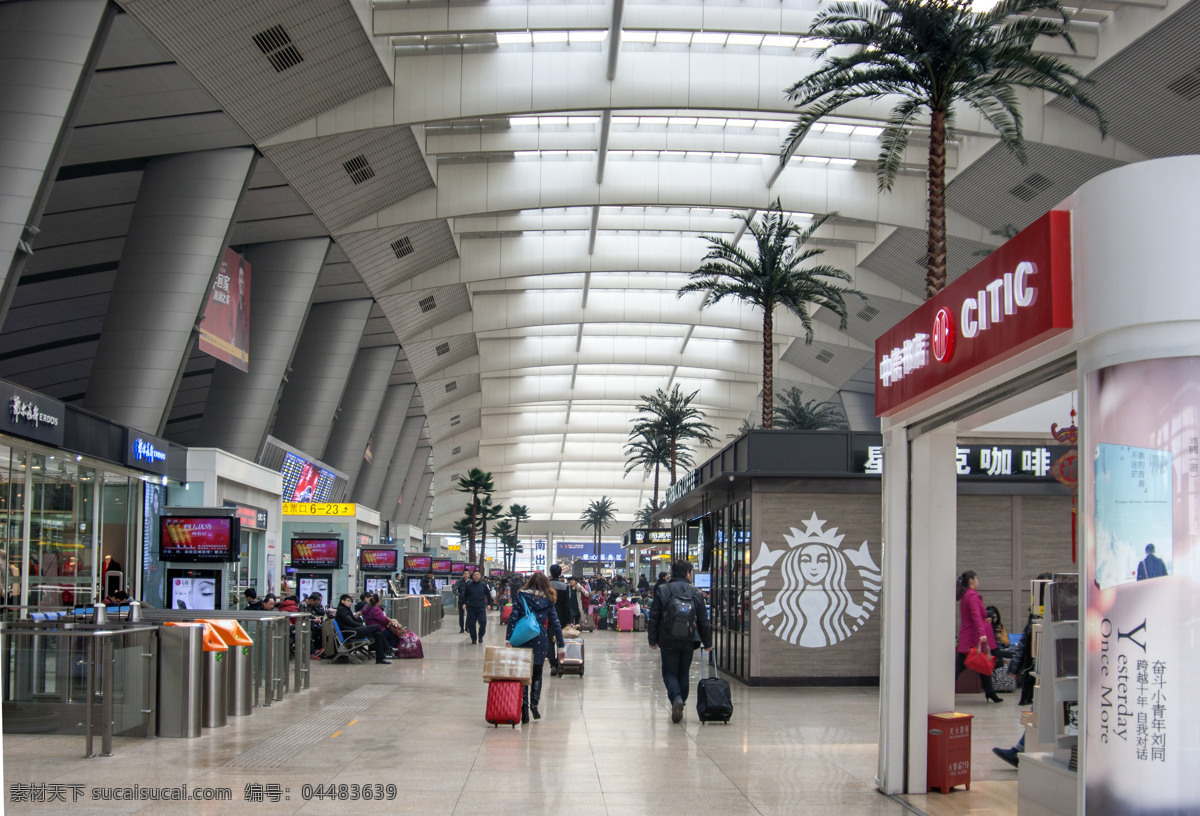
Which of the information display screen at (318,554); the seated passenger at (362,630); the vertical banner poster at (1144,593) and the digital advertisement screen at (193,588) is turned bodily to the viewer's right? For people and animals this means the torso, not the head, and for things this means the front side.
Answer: the seated passenger

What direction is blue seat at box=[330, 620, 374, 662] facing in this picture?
to the viewer's right

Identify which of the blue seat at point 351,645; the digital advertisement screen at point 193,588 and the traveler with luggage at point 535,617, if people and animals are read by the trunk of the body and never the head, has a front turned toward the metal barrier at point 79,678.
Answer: the digital advertisement screen

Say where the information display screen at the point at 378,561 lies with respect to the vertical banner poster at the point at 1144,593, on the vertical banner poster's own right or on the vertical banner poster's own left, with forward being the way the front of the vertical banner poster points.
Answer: on the vertical banner poster's own right

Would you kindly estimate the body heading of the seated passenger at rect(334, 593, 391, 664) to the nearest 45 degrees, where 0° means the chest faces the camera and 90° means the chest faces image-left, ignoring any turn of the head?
approximately 270°

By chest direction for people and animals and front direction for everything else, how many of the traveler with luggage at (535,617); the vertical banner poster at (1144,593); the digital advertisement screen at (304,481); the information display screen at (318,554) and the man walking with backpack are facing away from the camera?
2

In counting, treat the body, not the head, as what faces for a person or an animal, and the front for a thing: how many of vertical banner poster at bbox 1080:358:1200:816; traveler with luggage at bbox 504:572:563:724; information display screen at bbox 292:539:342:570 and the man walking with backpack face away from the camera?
2

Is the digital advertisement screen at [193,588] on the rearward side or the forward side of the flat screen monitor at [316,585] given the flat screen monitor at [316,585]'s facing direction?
on the forward side

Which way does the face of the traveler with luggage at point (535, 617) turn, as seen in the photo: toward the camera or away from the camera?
away from the camera

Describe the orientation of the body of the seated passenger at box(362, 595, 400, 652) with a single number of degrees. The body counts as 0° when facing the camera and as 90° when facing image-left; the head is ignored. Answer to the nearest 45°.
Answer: approximately 270°

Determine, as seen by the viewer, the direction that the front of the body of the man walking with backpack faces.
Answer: away from the camera

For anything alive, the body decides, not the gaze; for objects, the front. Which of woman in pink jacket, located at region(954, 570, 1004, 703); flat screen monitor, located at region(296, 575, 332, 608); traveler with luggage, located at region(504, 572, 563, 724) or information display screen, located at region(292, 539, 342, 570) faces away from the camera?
the traveler with luggage
